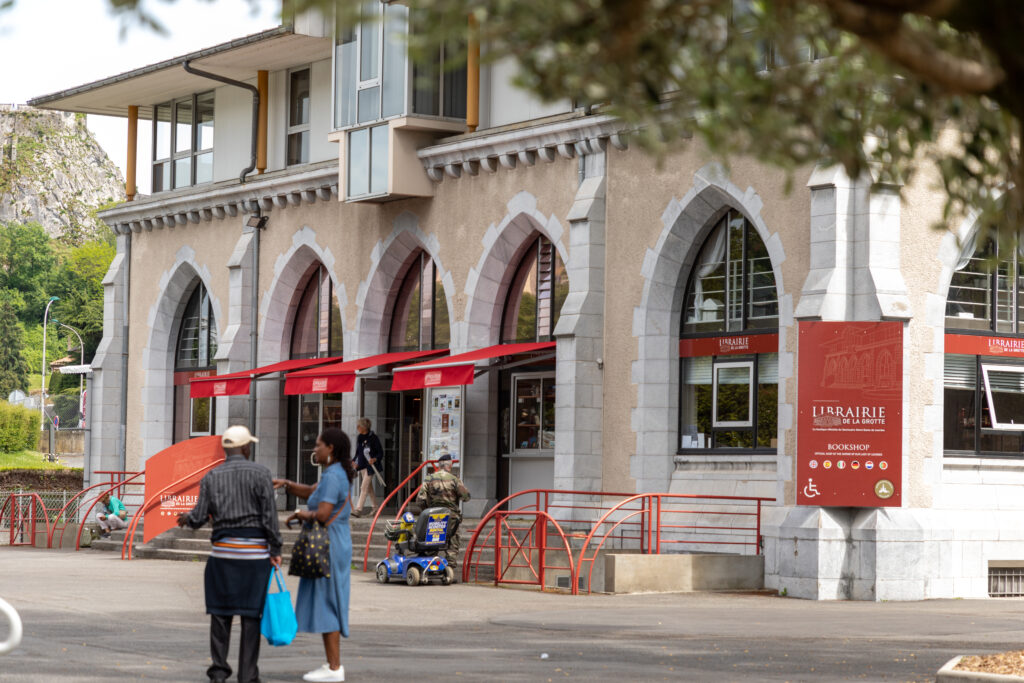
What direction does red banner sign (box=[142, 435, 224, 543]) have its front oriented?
toward the camera

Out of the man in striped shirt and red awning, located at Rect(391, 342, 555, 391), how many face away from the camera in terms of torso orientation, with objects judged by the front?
1

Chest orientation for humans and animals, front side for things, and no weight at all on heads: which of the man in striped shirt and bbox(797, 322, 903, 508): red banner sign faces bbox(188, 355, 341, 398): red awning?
the man in striped shirt

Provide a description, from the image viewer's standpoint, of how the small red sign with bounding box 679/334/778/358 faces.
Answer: facing the viewer

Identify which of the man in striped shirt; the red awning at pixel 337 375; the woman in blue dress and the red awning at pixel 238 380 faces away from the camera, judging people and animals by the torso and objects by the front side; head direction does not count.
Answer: the man in striped shirt

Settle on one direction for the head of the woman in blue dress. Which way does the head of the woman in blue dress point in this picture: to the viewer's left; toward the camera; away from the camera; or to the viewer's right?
to the viewer's left

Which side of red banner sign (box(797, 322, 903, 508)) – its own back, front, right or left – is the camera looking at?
front

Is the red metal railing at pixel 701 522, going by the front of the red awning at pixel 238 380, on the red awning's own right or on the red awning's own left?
on the red awning's own left

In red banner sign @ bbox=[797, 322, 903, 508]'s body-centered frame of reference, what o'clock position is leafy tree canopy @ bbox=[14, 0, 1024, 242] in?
The leafy tree canopy is roughly at 12 o'clock from the red banner sign.

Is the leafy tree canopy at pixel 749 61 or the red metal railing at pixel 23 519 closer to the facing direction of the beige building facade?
the leafy tree canopy

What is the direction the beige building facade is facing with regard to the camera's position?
facing the viewer and to the left of the viewer

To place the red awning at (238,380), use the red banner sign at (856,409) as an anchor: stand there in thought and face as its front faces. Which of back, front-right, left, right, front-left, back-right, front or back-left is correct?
back-right
